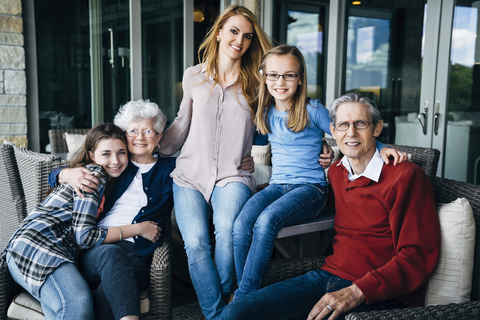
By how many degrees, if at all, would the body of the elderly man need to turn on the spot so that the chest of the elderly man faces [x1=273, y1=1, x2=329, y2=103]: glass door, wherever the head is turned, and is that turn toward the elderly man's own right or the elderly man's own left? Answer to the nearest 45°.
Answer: approximately 135° to the elderly man's own right

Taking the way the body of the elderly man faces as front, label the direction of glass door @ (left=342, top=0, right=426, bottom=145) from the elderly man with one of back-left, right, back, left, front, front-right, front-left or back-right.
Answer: back-right

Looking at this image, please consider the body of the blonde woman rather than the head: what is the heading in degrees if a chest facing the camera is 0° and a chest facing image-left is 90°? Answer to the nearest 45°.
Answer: approximately 0°

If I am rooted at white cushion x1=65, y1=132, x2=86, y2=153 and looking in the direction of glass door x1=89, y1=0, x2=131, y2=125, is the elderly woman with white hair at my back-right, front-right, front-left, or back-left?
back-right

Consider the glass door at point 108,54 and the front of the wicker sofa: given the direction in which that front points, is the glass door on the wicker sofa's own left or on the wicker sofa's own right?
on the wicker sofa's own right

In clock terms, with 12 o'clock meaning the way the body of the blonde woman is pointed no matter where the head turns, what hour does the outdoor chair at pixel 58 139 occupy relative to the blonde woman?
The outdoor chair is roughly at 5 o'clock from the blonde woman.

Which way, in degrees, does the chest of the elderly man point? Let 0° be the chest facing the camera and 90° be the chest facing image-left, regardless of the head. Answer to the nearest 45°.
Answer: approximately 45°
